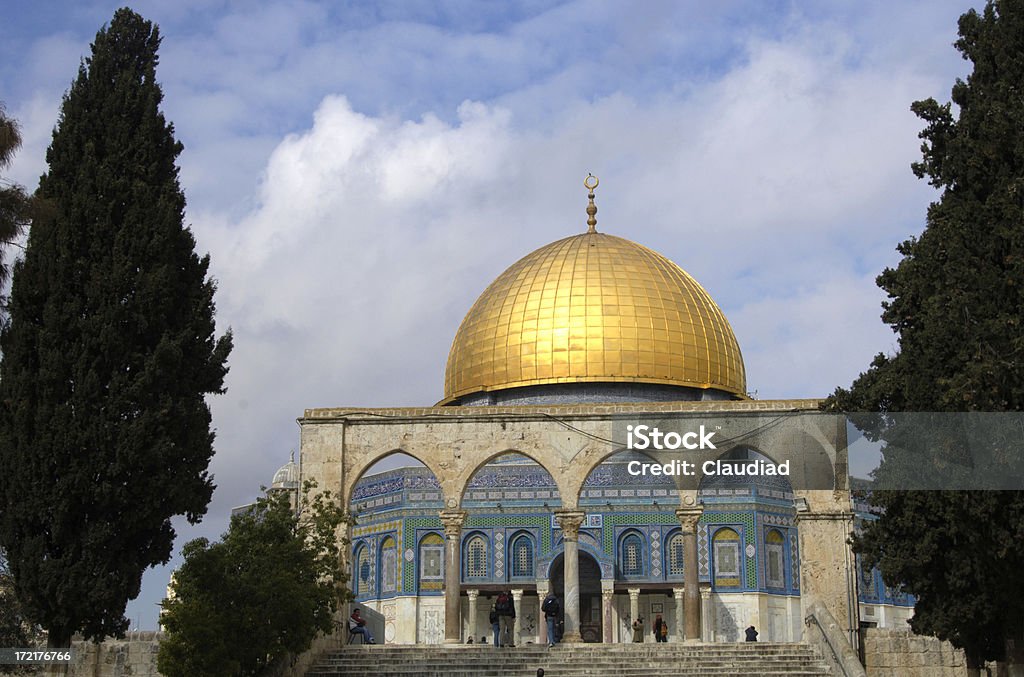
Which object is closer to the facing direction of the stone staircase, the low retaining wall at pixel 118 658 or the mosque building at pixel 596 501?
the low retaining wall

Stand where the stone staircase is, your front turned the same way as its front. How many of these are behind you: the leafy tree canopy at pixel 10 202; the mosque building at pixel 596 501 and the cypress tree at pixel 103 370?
1

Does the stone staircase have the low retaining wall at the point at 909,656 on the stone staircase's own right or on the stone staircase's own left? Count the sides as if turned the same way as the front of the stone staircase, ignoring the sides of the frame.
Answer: on the stone staircase's own left

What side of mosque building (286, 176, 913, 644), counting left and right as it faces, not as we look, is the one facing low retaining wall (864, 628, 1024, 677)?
front

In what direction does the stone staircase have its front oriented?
toward the camera

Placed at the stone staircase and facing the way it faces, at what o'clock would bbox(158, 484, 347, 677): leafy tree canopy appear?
The leafy tree canopy is roughly at 2 o'clock from the stone staircase.

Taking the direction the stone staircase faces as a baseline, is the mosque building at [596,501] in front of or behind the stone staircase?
behind

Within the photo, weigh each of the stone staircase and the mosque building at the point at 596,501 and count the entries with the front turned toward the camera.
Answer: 2

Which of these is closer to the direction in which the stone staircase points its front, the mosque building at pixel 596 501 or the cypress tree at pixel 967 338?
the cypress tree

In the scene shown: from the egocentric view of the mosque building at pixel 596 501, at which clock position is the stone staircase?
The stone staircase is roughly at 12 o'clock from the mosque building.

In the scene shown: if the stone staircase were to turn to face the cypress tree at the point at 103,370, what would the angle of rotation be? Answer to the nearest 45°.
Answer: approximately 45° to its right
